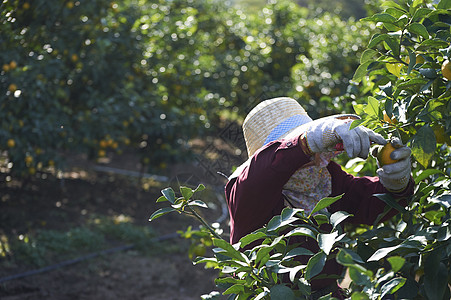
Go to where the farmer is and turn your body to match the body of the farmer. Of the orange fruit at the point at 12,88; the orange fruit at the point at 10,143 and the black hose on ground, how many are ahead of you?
0

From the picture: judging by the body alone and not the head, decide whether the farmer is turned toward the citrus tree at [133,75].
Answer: no

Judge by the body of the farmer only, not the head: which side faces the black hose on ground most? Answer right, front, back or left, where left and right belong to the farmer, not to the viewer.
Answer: back

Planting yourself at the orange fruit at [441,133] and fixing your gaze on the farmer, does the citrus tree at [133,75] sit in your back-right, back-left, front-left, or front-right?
front-right
